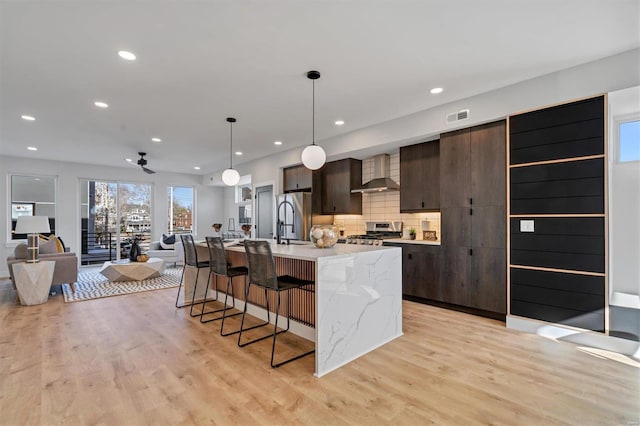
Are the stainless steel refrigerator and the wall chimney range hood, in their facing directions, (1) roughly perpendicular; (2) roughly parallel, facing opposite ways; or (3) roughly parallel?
roughly parallel

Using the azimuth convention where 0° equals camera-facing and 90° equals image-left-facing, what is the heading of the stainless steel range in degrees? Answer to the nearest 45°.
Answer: approximately 45°

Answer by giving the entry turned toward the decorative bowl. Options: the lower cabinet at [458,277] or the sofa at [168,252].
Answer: the lower cabinet

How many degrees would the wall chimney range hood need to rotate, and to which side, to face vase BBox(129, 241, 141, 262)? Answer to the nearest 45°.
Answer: approximately 45° to its right

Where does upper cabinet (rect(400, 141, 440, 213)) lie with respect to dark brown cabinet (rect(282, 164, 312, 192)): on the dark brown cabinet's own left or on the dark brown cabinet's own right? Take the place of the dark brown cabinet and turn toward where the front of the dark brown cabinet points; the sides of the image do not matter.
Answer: on the dark brown cabinet's own left

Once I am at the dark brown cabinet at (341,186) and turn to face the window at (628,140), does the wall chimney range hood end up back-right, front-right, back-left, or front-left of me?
front-left

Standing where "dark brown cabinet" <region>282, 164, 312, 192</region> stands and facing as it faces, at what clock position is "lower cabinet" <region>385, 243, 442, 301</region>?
The lower cabinet is roughly at 9 o'clock from the dark brown cabinet.

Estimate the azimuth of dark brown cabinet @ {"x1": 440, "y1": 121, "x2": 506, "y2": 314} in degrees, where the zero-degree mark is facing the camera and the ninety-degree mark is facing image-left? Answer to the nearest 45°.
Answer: approximately 45°

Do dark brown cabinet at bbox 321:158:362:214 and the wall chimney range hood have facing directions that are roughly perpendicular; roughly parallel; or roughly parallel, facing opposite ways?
roughly parallel

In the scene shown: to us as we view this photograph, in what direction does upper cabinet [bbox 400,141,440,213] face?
facing the viewer and to the left of the viewer

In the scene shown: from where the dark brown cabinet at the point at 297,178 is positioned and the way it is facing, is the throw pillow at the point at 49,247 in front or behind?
in front

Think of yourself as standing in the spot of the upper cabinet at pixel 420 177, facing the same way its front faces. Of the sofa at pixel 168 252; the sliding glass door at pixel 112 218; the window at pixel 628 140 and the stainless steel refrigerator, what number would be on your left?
1

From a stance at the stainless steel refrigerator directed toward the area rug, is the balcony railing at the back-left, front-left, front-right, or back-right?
front-right

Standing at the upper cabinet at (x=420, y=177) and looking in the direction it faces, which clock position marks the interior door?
The interior door is roughly at 2 o'clock from the upper cabinet.

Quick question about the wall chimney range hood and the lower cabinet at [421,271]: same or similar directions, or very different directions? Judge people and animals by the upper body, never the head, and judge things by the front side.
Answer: same or similar directions

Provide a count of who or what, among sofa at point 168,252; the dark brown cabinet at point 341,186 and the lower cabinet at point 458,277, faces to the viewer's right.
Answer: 0

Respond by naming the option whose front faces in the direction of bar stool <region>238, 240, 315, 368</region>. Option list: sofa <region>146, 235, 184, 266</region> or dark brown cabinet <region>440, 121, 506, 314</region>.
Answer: the dark brown cabinet

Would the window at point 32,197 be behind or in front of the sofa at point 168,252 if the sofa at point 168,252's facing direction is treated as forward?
in front
